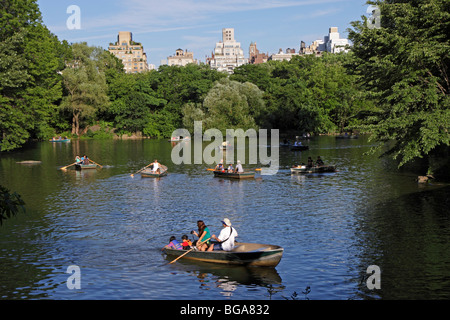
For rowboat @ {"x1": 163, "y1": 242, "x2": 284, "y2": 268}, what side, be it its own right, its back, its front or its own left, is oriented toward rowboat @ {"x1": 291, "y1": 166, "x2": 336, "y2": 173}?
left

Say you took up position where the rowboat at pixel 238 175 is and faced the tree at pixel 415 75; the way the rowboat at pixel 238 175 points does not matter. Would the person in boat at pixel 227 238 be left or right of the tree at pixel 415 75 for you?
right

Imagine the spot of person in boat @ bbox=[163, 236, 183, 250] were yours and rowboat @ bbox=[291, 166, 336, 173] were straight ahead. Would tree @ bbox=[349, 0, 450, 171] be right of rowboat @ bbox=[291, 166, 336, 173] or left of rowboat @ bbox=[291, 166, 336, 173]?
right

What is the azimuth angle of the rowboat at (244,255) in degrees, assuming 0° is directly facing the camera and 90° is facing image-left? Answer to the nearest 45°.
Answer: approximately 270°

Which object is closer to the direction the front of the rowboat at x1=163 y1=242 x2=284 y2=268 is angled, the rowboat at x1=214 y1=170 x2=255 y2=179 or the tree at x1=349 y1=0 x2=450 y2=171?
the tree

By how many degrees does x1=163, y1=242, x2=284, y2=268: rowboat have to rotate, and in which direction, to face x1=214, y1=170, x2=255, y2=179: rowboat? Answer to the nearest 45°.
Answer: approximately 90° to its left

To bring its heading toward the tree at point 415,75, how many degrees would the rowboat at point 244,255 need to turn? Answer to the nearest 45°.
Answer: approximately 45° to its left
